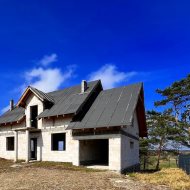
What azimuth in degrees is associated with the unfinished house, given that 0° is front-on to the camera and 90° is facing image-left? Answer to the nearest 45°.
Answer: approximately 45°
